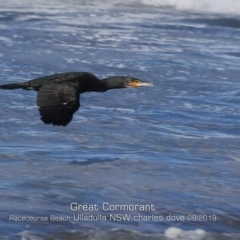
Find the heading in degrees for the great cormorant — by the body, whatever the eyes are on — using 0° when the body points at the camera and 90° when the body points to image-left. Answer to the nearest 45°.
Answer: approximately 270°
